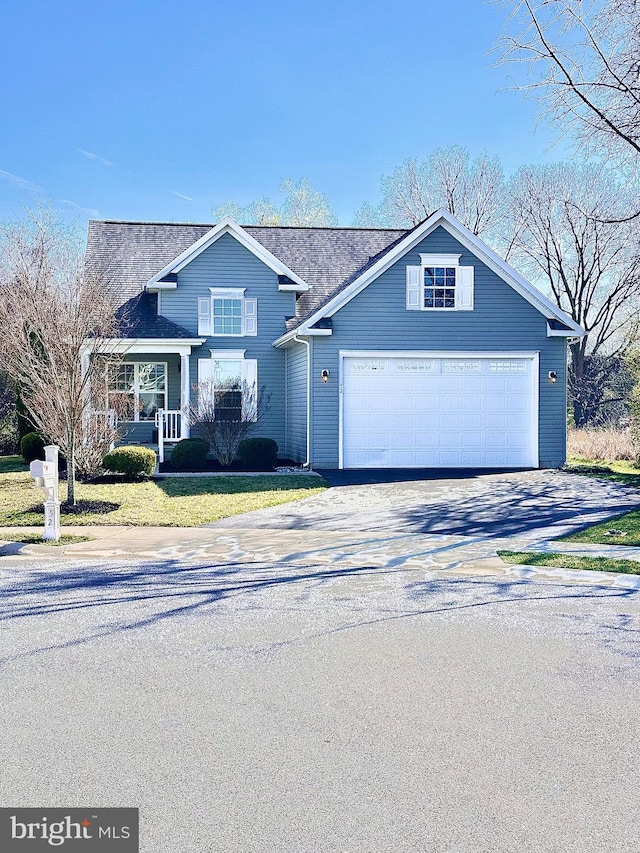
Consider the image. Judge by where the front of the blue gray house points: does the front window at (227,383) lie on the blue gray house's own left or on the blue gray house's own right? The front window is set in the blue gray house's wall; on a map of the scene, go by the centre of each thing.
on the blue gray house's own right

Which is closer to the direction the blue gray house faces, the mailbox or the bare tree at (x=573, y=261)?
the mailbox

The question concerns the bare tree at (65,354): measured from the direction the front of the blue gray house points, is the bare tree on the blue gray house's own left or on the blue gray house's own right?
on the blue gray house's own right

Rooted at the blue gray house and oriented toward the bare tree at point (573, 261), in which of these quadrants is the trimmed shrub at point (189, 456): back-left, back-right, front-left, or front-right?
back-left

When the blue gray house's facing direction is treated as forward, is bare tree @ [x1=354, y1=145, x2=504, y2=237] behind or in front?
behind

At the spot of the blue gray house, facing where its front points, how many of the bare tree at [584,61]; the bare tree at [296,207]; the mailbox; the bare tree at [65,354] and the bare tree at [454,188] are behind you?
2

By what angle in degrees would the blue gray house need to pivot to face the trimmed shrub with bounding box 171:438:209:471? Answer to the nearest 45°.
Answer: approximately 90° to its right

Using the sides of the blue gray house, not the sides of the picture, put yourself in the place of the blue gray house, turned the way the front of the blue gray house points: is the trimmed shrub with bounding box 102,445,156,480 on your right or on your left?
on your right

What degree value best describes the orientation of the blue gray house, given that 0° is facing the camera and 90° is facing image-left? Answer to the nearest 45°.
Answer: approximately 0°

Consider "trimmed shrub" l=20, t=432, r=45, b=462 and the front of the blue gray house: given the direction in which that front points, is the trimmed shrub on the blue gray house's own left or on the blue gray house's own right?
on the blue gray house's own right
